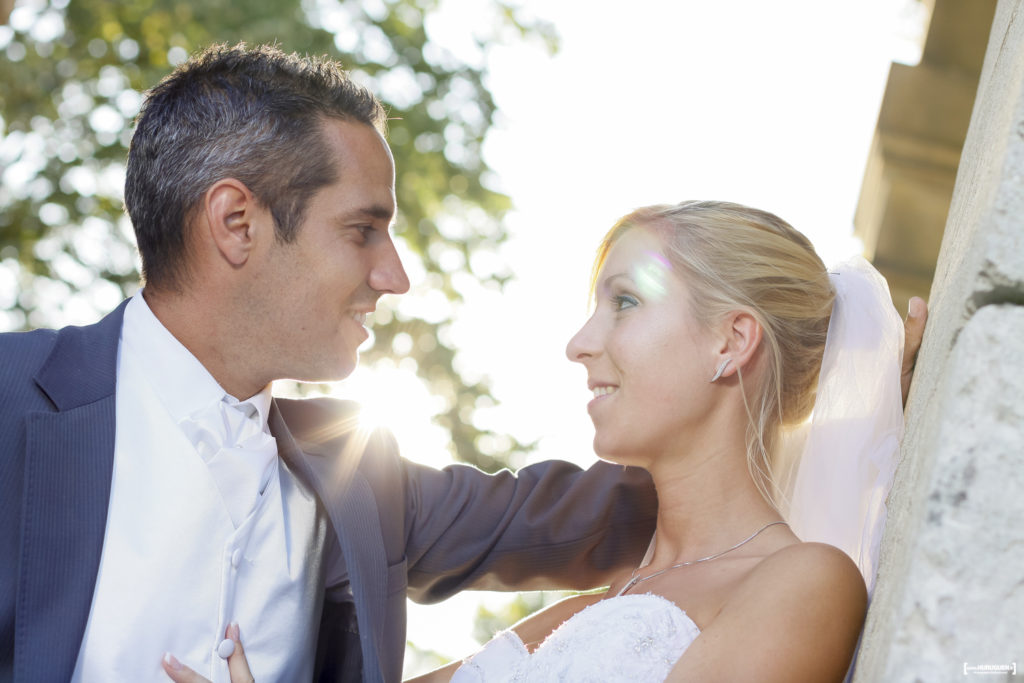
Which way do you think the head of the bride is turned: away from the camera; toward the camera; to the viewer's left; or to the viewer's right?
to the viewer's left

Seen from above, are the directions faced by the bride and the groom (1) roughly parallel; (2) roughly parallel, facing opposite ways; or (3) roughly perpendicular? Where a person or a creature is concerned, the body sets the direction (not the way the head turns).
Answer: roughly perpendicular

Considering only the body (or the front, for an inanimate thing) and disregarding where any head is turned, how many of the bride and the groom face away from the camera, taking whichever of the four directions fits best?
0

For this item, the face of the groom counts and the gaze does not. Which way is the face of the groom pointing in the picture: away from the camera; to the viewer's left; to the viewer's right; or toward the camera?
to the viewer's right

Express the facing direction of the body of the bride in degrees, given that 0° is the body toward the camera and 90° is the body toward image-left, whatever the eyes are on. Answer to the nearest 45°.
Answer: approximately 45°

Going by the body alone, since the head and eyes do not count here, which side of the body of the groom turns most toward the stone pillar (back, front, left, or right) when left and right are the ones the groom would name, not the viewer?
front
